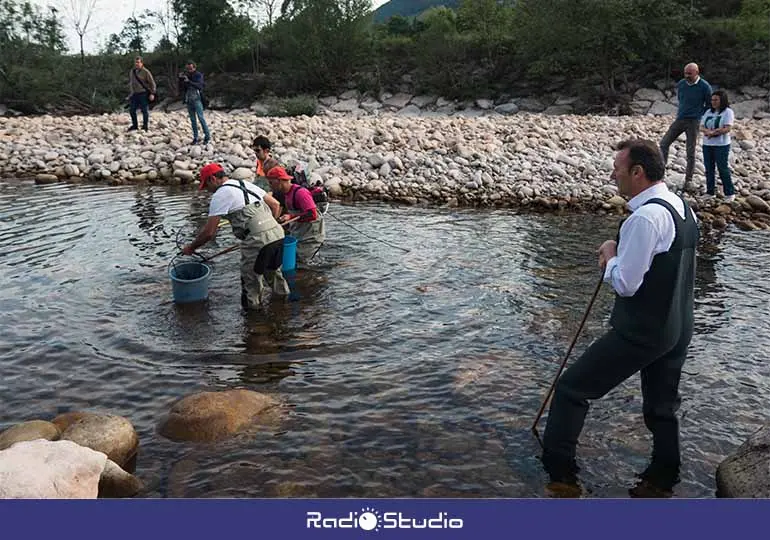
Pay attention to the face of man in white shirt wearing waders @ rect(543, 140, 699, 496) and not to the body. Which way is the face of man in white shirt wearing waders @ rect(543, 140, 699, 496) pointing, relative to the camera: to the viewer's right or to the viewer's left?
to the viewer's left

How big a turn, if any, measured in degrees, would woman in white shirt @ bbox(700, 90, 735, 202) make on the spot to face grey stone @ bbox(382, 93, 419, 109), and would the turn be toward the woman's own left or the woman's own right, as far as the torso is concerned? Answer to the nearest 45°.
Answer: approximately 90° to the woman's own right

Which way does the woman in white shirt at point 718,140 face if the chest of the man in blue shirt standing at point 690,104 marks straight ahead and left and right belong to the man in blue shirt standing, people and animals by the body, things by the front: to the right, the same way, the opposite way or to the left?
the same way

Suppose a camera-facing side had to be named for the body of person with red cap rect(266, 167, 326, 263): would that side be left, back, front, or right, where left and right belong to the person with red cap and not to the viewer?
left

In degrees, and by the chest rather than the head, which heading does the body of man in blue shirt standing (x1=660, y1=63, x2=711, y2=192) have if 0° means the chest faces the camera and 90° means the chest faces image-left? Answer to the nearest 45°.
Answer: approximately 45°

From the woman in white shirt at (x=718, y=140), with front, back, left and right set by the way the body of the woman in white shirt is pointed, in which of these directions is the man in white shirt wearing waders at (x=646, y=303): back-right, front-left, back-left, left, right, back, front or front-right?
front-left

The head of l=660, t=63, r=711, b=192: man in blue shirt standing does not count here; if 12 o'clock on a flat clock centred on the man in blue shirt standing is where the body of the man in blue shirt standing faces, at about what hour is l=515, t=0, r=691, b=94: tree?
The tree is roughly at 4 o'clock from the man in blue shirt standing.

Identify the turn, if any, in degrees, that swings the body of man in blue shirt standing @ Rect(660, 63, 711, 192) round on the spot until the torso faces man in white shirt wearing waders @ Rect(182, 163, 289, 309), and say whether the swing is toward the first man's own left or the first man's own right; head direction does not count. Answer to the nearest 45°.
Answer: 0° — they already face them

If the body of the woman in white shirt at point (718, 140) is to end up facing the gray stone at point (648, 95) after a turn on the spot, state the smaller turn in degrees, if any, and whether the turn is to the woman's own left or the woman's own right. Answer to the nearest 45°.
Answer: approximately 135° to the woman's own right

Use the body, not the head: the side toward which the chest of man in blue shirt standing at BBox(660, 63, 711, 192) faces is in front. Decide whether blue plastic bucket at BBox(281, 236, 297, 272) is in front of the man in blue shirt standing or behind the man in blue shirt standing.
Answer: in front

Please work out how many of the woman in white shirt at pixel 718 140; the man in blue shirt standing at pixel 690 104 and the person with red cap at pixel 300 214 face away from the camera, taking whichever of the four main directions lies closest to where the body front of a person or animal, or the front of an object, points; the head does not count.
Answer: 0

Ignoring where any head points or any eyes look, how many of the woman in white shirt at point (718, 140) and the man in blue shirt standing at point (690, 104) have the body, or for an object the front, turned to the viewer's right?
0

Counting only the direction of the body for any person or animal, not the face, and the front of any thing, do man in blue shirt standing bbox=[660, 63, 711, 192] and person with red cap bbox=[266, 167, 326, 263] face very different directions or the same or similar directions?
same or similar directions

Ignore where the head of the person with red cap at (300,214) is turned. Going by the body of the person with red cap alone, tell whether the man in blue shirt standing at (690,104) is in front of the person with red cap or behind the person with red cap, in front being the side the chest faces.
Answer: behind

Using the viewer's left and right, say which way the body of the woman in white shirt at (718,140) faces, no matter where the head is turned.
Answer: facing the viewer and to the left of the viewer

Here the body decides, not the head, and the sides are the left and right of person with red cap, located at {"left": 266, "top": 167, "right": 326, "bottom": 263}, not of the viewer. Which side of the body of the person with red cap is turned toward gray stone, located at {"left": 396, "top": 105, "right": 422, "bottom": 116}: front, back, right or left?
right

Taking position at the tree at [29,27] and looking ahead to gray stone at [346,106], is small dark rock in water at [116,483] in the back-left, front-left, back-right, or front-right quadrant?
front-right

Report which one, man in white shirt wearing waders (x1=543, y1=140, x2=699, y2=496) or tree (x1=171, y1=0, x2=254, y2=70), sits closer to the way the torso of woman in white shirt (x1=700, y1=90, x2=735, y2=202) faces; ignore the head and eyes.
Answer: the man in white shirt wearing waders

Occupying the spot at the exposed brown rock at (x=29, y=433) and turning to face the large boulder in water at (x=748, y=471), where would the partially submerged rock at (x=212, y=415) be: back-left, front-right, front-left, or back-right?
front-left
